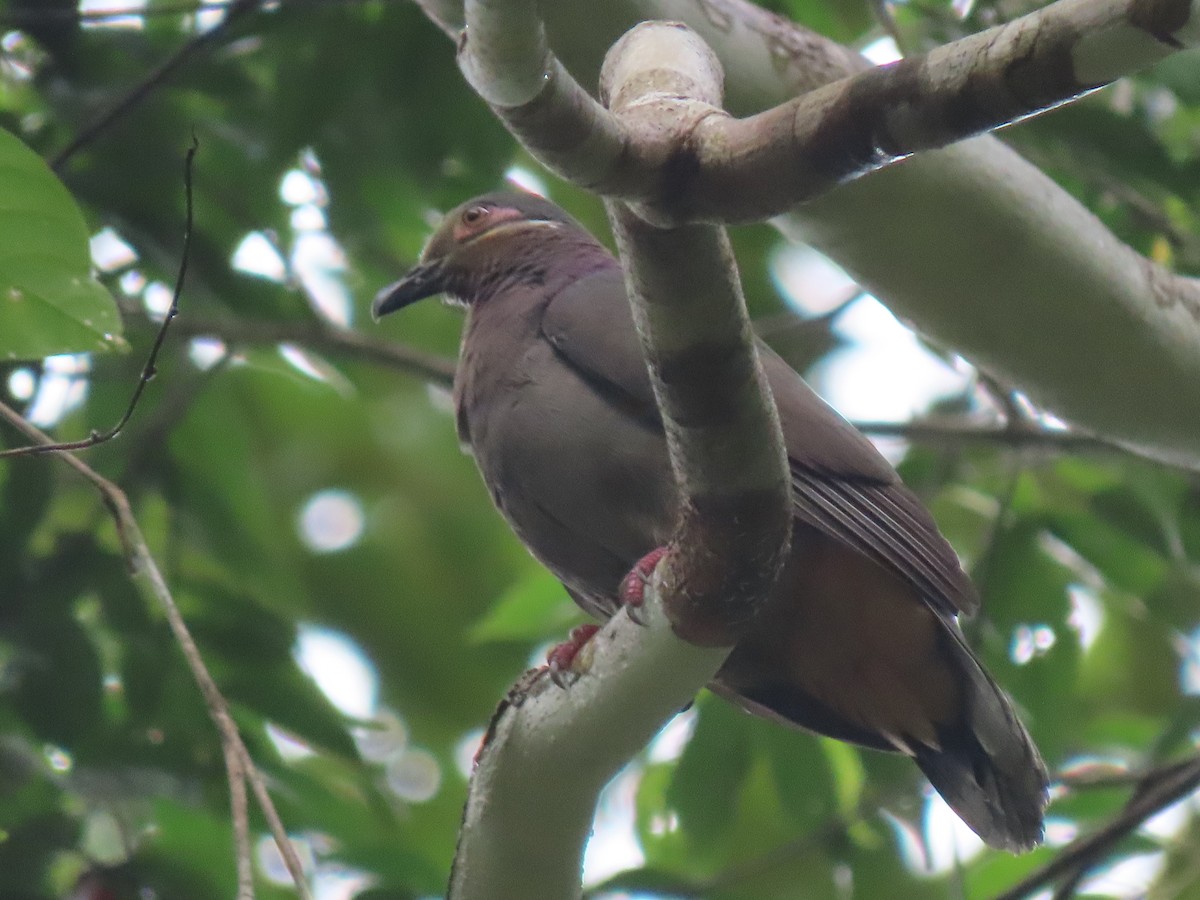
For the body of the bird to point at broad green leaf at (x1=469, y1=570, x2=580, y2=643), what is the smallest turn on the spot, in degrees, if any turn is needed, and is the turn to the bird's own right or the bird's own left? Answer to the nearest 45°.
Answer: approximately 45° to the bird's own right

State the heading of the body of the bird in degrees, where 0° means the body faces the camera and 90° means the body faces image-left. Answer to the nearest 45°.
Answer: approximately 90°
